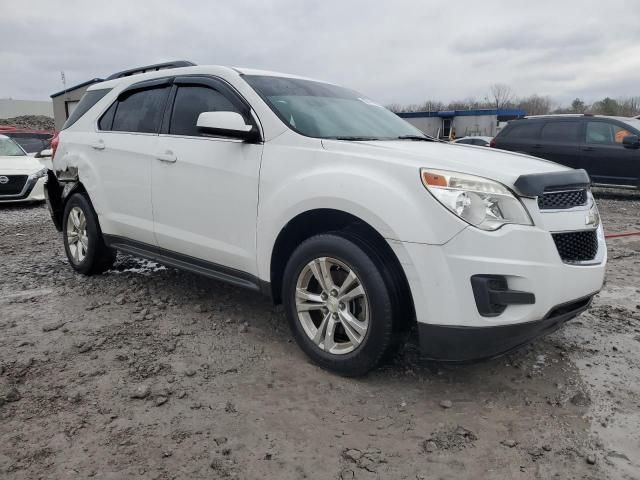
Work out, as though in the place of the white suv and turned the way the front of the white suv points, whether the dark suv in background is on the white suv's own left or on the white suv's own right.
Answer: on the white suv's own left

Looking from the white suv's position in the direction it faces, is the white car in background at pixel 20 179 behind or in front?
behind

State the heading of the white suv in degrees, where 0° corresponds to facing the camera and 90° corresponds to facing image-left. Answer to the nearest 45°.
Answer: approximately 315°
